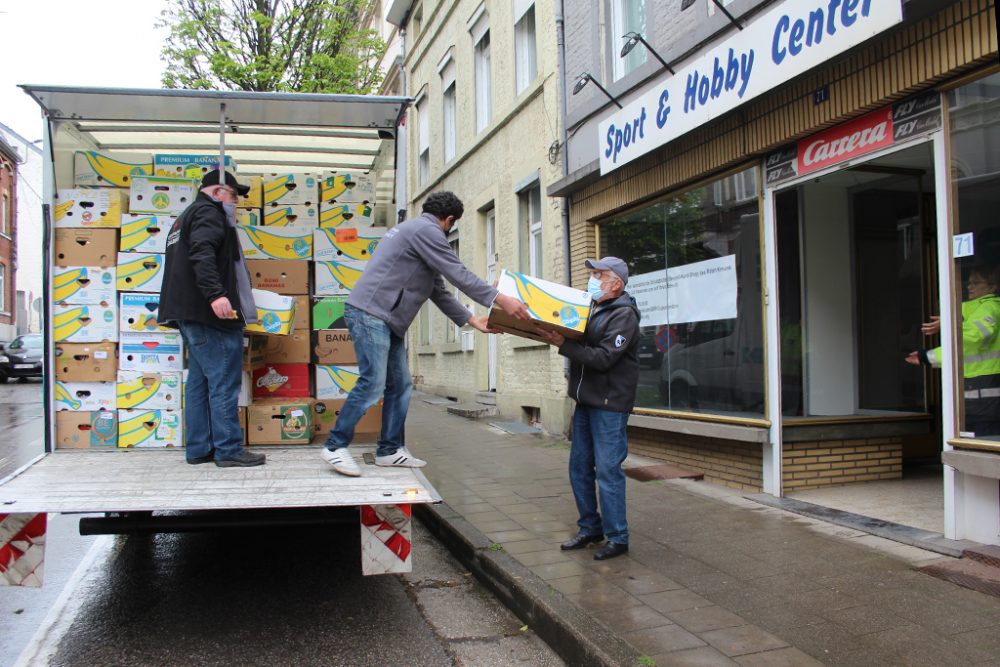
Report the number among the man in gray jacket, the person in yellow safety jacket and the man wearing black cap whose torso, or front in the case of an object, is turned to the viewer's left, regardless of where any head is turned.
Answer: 1

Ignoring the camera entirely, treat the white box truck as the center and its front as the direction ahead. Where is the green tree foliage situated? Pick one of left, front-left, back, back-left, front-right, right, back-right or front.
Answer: front

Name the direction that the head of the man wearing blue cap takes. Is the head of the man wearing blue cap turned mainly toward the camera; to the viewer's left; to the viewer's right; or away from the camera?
to the viewer's left

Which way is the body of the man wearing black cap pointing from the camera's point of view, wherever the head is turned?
to the viewer's right

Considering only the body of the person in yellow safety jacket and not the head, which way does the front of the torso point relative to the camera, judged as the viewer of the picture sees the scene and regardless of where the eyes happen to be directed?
to the viewer's left

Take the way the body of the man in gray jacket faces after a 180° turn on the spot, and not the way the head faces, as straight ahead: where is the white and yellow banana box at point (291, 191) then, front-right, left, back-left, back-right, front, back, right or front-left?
front-right

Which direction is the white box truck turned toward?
away from the camera

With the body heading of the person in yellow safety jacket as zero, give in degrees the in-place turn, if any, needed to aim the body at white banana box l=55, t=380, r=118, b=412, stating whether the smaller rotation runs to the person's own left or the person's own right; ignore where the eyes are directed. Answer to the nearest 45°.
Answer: approximately 45° to the person's own left

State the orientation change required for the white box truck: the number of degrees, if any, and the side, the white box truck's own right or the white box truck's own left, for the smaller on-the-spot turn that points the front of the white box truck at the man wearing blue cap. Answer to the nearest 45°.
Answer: approximately 135° to the white box truck's own right

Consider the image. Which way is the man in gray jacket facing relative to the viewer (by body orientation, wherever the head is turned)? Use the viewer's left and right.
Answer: facing to the right of the viewer

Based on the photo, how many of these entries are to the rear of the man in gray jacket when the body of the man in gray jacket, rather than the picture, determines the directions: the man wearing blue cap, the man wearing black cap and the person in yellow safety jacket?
1
